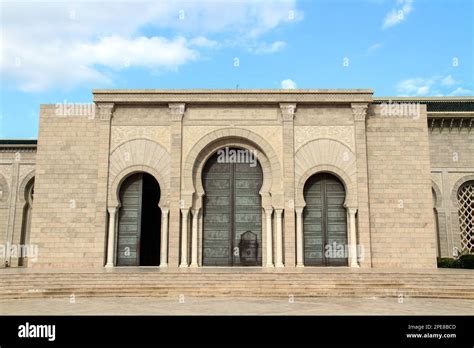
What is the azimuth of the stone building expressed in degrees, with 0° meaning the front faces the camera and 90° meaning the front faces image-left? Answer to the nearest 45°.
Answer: approximately 0°
